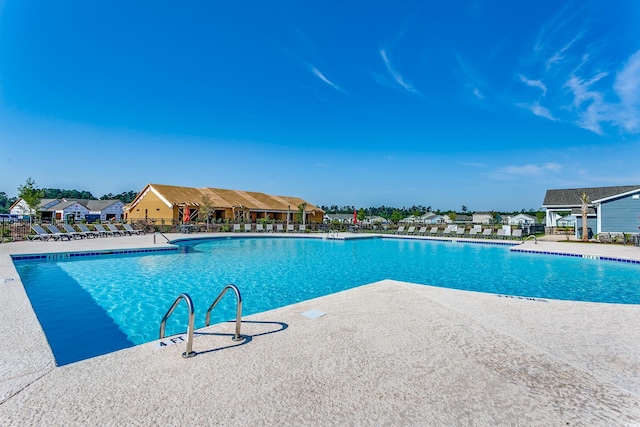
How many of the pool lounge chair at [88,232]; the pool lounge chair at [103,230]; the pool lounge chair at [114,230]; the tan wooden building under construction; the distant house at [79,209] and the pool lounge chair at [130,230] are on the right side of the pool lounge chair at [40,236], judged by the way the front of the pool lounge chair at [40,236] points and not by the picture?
0

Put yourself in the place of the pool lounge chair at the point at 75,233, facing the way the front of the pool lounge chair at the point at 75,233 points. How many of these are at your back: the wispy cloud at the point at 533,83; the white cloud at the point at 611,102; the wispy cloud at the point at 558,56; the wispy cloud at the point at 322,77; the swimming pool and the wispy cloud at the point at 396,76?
0

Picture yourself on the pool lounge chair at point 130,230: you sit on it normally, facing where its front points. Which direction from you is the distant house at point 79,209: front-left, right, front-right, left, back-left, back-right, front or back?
back-left

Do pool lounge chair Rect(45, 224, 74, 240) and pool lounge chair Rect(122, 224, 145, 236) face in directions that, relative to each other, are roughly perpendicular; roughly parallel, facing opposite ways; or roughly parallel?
roughly parallel

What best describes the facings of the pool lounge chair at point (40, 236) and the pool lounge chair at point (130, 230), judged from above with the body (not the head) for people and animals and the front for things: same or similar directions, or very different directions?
same or similar directions

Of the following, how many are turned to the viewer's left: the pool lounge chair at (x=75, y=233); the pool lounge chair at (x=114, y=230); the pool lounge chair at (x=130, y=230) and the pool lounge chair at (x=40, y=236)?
0

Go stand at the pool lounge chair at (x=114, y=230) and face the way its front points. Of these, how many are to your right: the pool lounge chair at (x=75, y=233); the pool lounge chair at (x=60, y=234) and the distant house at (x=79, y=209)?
2

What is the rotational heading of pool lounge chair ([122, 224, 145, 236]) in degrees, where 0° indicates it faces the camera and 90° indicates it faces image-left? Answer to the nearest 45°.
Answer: approximately 315°

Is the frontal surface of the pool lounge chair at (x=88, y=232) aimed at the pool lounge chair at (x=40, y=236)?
no

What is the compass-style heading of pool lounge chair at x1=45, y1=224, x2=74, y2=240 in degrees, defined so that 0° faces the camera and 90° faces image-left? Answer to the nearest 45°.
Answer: approximately 315°

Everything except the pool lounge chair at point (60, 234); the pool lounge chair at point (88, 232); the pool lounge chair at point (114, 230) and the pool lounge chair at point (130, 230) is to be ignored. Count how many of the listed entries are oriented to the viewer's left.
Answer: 0

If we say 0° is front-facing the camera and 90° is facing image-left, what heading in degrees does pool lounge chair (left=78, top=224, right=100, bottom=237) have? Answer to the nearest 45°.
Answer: approximately 315°

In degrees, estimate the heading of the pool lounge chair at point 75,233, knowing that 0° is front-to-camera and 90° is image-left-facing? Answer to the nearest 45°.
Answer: approximately 315°

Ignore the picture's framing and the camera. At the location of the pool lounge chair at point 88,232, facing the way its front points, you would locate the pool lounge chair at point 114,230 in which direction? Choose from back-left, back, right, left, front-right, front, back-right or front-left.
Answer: left

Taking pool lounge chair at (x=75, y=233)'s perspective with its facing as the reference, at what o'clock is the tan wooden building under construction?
The tan wooden building under construction is roughly at 9 o'clock from the pool lounge chair.

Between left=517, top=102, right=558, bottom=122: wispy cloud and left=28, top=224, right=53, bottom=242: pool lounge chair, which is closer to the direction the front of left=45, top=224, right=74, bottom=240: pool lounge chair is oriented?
the wispy cloud
